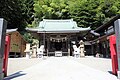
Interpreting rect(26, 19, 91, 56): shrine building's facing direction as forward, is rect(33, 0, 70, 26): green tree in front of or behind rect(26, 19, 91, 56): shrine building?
behind

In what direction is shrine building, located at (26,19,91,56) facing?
toward the camera
